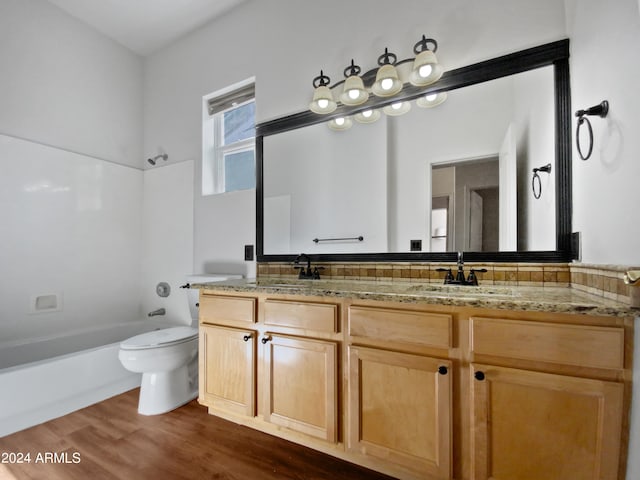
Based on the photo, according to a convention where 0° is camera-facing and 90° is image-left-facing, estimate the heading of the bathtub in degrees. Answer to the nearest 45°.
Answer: approximately 315°

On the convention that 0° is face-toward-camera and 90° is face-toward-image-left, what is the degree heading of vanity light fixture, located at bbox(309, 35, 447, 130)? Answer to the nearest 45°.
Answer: approximately 45°

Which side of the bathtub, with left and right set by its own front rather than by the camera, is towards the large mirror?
front

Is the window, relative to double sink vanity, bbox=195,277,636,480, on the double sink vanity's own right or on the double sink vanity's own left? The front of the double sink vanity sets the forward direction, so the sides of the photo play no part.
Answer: on the double sink vanity's own right

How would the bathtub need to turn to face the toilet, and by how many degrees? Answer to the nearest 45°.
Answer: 0° — it already faces it

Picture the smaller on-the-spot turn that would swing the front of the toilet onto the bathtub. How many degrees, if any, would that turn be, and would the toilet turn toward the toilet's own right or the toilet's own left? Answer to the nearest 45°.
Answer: approximately 90° to the toilet's own right

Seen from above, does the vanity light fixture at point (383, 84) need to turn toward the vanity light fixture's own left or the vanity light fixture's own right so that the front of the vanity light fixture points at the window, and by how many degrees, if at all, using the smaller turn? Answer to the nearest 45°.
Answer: approximately 90° to the vanity light fixture's own right

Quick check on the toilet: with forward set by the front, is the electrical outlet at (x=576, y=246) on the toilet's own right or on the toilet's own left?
on the toilet's own left
